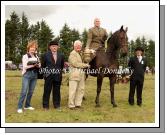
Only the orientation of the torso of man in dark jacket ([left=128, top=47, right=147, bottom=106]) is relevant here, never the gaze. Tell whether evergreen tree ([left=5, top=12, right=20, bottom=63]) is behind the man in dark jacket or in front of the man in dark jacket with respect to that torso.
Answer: behind

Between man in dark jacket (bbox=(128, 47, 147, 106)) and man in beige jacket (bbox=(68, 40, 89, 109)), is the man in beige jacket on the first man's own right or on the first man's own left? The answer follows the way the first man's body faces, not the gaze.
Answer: on the first man's own right

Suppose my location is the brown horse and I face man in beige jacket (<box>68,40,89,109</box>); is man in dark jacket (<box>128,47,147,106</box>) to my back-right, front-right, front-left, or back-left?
back-left

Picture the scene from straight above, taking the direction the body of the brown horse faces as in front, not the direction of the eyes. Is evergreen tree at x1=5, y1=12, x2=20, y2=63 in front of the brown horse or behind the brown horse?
behind

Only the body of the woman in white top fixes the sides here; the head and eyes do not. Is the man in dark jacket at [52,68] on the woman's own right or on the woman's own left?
on the woman's own left

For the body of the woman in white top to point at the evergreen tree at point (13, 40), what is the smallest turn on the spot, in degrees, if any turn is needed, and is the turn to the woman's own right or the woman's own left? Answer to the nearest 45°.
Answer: approximately 135° to the woman's own left

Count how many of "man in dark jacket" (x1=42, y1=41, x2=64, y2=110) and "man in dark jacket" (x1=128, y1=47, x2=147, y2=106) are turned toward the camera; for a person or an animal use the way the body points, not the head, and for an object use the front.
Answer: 2

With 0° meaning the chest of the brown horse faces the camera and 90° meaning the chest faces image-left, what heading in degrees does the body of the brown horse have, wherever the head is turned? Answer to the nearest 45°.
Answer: approximately 315°

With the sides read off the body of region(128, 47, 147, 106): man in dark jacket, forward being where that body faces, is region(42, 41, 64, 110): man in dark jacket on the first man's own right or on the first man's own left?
on the first man's own right
